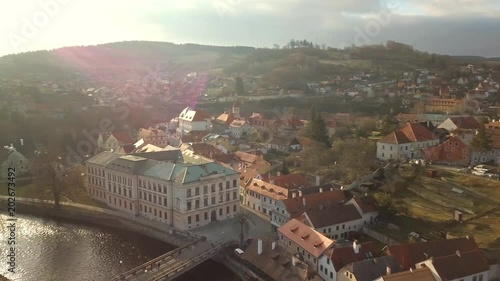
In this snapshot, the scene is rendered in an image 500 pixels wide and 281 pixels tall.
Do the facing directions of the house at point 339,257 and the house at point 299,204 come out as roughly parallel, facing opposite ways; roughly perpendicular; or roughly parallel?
roughly parallel

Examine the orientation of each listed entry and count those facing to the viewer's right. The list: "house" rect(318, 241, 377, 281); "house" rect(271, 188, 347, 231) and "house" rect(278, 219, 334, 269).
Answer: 0

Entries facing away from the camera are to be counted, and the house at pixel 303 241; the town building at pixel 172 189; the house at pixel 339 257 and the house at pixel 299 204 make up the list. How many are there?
0

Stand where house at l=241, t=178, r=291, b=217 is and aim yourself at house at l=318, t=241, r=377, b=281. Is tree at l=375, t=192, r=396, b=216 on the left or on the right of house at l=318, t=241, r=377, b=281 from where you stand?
left

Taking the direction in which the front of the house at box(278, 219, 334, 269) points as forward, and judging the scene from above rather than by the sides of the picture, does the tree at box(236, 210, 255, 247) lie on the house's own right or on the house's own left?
on the house's own right

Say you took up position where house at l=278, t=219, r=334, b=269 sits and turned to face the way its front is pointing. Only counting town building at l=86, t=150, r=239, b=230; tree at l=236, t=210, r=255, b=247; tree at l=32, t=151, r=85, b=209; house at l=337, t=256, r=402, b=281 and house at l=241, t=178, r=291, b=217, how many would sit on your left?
1

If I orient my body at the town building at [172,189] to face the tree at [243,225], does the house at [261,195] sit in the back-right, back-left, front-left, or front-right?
front-left

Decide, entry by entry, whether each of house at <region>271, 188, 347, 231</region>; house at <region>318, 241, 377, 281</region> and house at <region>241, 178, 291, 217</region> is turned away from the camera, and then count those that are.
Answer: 0

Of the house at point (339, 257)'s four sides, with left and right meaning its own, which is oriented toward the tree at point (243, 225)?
right

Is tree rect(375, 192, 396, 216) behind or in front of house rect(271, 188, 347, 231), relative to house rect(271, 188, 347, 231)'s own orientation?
behind

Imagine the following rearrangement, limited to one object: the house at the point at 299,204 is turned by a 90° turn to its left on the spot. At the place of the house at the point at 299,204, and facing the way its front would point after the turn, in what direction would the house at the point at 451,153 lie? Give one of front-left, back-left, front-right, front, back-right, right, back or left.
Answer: left

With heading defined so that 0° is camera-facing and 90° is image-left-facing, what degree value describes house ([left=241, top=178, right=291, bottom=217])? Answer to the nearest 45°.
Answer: approximately 45°

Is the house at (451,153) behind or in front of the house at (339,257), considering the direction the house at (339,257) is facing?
behind
